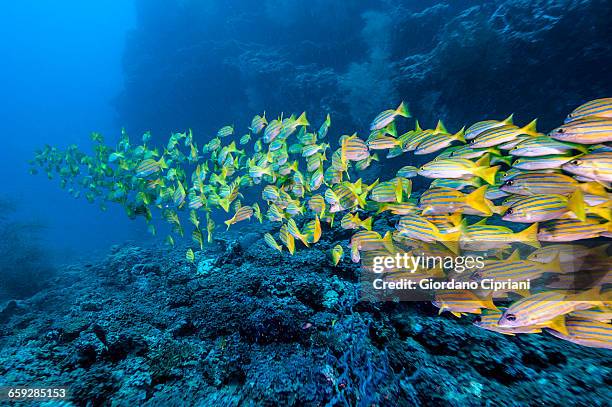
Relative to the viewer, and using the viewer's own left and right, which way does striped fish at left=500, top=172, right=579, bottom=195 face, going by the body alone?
facing to the left of the viewer

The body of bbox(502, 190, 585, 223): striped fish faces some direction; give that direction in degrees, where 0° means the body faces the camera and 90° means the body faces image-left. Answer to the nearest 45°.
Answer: approximately 90°

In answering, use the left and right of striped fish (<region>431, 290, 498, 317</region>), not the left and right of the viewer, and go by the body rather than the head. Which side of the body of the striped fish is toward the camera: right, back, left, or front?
left

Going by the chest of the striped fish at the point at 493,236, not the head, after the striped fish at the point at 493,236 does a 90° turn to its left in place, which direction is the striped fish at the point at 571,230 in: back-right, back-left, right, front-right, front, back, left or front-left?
left

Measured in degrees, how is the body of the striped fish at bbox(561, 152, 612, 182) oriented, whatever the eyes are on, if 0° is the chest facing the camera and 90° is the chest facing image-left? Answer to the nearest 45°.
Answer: approximately 90°

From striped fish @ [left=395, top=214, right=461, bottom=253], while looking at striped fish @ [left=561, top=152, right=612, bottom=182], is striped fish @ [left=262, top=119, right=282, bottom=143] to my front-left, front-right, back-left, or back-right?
back-left

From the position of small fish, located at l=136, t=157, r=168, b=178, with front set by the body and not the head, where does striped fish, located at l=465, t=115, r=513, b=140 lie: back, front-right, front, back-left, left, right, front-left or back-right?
back-left

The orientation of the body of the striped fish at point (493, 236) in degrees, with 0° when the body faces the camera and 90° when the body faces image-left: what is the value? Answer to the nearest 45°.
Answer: approximately 90°

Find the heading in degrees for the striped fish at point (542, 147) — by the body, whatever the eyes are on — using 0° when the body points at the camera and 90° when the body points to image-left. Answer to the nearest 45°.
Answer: approximately 90°

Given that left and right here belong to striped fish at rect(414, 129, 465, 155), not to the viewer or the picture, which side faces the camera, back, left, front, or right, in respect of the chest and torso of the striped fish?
left

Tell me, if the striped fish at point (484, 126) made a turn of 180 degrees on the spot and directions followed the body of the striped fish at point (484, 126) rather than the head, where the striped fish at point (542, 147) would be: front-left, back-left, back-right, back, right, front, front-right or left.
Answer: front-right

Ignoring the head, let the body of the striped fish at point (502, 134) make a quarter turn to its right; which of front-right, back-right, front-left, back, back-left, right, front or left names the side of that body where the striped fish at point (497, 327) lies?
back

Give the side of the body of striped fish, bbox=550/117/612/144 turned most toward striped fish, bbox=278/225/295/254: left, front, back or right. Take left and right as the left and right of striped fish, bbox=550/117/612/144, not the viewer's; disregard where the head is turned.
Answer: front
